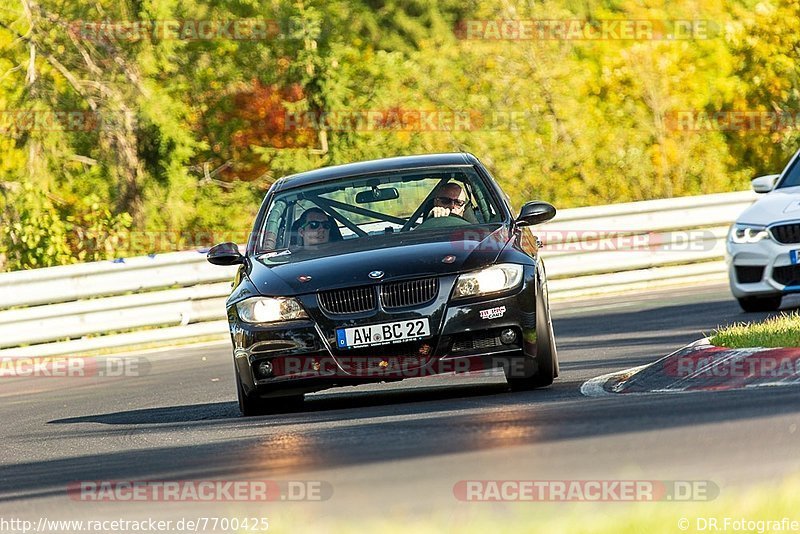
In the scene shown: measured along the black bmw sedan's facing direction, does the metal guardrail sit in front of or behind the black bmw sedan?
behind

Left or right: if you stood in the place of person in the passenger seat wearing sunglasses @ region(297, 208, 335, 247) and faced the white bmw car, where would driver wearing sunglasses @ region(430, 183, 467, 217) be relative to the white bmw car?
right

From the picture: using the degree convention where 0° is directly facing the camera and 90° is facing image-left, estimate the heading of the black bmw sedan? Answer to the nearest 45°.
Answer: approximately 0°

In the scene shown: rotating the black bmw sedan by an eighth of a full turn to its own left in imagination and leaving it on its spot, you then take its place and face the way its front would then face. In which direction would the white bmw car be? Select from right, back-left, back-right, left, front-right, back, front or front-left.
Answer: left
